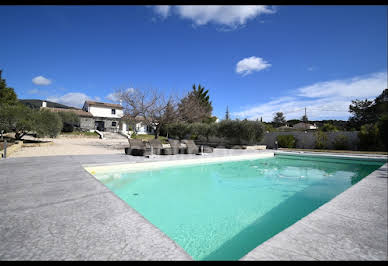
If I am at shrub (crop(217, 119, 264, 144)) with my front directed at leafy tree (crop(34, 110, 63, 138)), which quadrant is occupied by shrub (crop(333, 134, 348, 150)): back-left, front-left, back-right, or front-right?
back-left

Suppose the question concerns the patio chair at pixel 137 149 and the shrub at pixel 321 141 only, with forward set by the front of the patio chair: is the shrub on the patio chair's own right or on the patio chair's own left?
on the patio chair's own left

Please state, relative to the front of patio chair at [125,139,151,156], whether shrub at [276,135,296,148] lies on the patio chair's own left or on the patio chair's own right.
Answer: on the patio chair's own left

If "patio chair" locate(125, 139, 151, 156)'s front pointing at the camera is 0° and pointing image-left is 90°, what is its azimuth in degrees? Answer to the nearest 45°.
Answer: approximately 315°

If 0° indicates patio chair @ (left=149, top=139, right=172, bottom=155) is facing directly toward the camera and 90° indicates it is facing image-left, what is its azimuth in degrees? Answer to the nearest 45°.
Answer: approximately 315°
